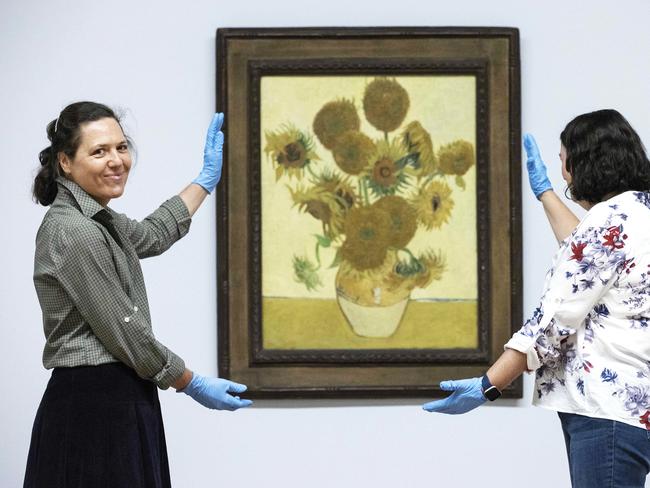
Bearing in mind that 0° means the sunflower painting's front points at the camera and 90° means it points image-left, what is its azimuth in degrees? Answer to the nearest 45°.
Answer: approximately 0°

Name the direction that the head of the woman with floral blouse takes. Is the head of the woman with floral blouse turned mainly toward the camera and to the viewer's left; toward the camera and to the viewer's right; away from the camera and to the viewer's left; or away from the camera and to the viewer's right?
away from the camera and to the viewer's left

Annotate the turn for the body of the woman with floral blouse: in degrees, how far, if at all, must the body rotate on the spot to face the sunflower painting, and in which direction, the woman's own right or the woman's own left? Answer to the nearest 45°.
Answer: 0° — they already face it
